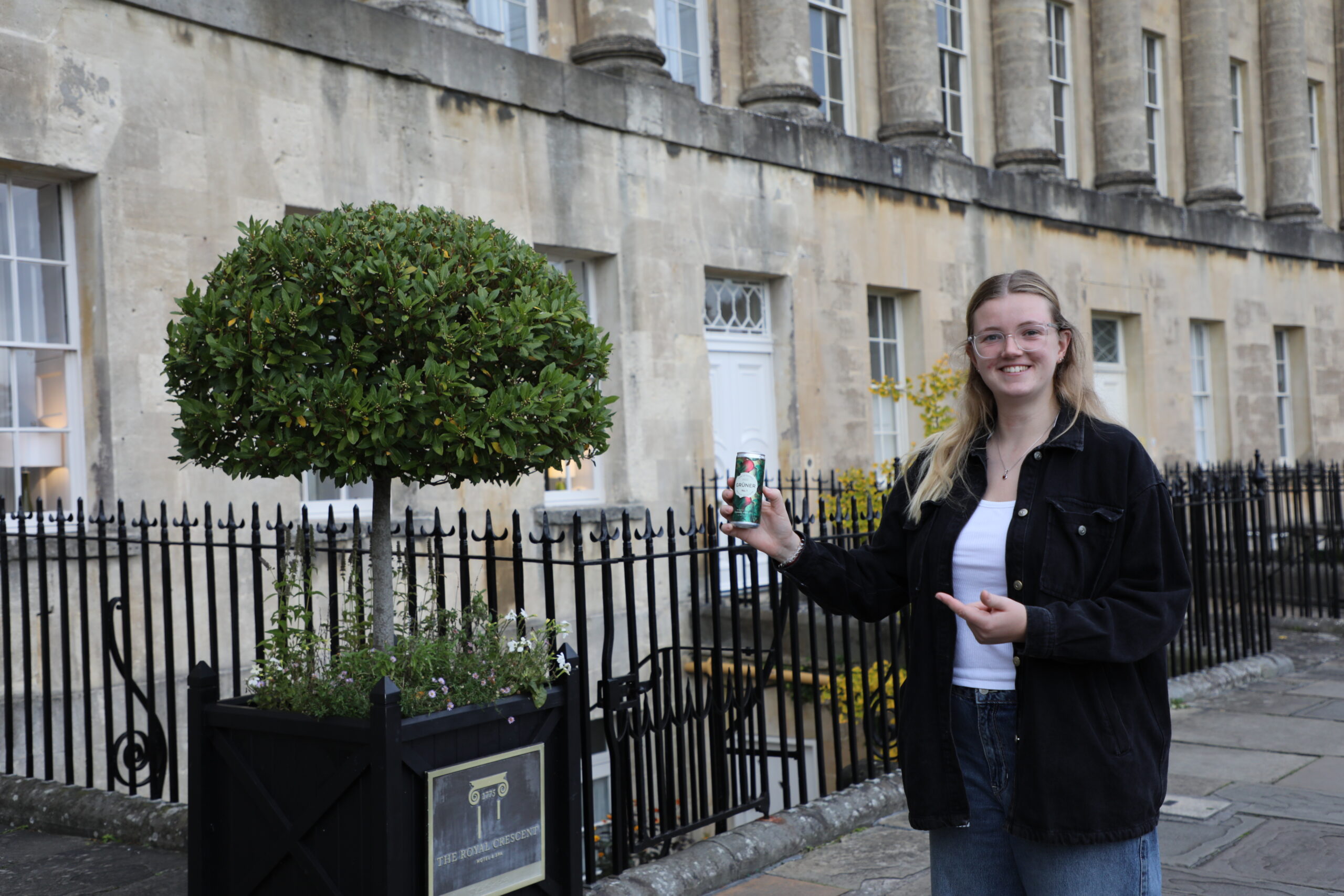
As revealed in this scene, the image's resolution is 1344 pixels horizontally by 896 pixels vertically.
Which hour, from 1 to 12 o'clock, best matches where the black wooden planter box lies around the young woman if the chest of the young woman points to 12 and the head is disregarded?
The black wooden planter box is roughly at 2 o'clock from the young woman.

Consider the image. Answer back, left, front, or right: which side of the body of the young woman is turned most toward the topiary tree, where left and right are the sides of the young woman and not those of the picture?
right

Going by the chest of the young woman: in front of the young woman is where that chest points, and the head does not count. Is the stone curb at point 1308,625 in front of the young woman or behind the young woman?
behind

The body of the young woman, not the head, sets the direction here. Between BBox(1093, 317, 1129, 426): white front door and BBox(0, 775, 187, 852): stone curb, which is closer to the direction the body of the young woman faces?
the stone curb

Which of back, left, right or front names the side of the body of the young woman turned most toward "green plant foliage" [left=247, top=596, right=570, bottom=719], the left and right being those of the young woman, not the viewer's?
right

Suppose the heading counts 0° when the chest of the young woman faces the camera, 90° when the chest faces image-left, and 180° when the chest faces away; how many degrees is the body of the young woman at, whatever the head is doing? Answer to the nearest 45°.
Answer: approximately 45°

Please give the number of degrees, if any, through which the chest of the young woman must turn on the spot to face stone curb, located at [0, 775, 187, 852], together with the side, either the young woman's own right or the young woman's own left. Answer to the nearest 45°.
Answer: approximately 90° to the young woman's own right

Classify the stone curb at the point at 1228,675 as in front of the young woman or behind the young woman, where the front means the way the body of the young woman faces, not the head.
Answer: behind
